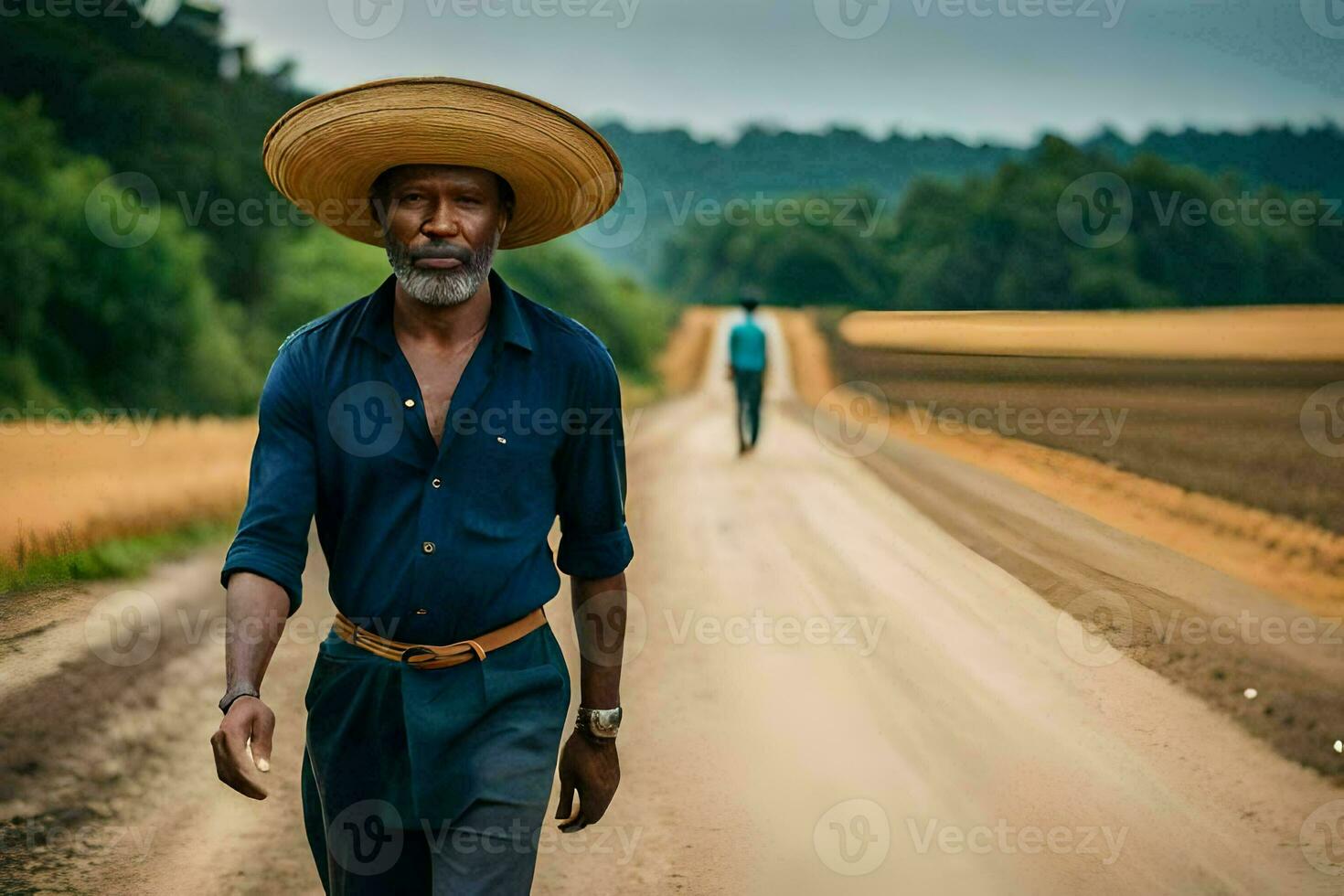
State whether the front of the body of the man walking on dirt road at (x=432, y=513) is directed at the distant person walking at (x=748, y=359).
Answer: no

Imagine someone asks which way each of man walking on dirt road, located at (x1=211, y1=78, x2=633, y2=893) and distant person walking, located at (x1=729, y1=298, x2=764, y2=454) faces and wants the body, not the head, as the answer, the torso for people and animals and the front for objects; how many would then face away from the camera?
1

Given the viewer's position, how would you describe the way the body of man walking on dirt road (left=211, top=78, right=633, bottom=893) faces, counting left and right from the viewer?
facing the viewer

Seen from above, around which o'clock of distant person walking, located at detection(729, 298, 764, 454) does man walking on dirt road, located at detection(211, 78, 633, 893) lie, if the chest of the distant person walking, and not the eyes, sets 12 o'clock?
The man walking on dirt road is roughly at 6 o'clock from the distant person walking.

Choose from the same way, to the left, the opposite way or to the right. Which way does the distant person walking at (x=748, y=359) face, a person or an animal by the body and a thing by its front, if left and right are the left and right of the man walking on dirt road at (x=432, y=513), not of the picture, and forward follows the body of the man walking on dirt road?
the opposite way

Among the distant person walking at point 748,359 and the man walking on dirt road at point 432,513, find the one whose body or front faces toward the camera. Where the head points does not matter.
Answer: the man walking on dirt road

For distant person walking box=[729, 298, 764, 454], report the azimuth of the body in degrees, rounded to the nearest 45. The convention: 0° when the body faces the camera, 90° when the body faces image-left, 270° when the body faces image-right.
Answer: approximately 180°

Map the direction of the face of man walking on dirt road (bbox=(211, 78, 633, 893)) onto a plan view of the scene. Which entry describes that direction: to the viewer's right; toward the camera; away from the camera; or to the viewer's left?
toward the camera
